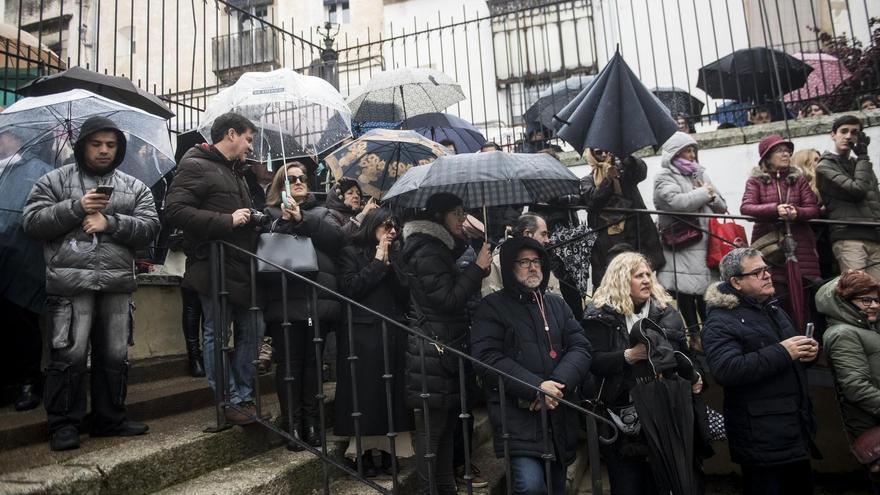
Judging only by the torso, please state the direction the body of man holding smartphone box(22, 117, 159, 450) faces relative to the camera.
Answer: toward the camera

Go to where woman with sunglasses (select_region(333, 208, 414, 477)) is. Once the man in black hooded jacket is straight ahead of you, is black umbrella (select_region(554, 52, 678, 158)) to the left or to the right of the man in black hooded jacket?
left

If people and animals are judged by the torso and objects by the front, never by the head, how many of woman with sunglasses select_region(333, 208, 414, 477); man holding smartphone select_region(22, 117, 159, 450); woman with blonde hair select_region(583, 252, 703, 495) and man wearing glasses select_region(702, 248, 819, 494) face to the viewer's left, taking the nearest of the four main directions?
0

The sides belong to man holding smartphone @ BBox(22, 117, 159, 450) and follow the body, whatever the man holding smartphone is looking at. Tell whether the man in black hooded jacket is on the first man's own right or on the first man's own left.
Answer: on the first man's own left

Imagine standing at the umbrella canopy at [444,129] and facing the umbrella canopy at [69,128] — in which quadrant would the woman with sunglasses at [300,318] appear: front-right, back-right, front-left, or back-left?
front-left

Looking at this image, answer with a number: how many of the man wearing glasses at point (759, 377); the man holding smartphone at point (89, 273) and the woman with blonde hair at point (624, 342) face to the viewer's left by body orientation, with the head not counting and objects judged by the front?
0

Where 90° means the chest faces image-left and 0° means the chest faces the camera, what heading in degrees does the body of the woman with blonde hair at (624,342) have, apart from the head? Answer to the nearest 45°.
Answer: approximately 315°

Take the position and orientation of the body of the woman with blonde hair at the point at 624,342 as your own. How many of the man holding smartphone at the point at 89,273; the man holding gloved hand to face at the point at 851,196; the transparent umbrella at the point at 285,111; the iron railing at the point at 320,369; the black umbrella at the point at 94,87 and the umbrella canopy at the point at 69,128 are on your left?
1

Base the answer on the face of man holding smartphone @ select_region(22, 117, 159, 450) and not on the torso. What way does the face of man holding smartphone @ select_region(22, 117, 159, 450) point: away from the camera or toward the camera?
toward the camera

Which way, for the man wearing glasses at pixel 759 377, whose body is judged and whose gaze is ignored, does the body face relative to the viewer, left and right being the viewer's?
facing the viewer and to the right of the viewer

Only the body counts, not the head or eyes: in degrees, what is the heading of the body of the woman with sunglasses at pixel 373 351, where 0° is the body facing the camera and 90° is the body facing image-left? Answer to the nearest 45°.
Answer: approximately 315°

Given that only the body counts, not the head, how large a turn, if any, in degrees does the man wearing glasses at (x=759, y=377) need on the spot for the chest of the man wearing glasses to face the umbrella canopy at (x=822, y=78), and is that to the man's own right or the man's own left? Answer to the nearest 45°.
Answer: approximately 135° to the man's own left

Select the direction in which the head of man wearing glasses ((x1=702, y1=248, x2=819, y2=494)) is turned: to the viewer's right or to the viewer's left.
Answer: to the viewer's right

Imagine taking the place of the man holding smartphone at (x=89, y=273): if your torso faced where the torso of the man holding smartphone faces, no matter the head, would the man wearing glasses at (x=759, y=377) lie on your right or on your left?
on your left
